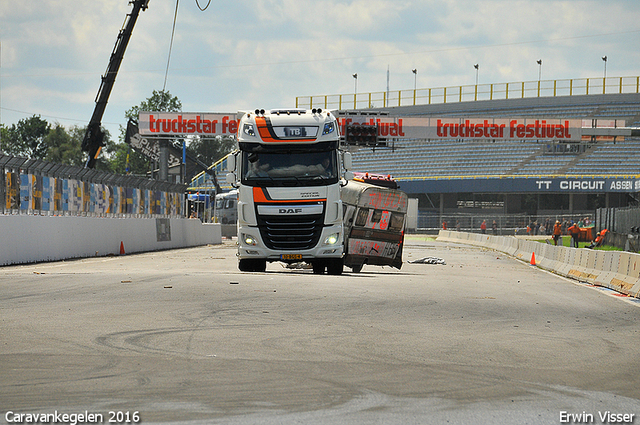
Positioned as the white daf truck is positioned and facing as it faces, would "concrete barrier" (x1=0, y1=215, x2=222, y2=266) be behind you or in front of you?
behind

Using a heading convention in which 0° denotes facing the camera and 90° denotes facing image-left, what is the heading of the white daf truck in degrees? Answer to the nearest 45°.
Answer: approximately 0°

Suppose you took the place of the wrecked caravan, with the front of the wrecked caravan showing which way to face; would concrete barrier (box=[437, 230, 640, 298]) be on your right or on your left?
on your left

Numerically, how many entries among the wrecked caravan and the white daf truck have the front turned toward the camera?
2

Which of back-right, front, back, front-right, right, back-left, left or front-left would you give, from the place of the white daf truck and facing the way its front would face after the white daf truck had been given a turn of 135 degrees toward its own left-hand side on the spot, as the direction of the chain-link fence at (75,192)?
left

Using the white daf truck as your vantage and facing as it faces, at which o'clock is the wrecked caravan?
The wrecked caravan is roughly at 7 o'clock from the white daf truck.

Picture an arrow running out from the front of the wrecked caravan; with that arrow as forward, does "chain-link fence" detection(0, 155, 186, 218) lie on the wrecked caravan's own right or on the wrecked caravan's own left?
on the wrecked caravan's own right

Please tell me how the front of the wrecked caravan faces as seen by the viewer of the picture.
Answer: facing the viewer
